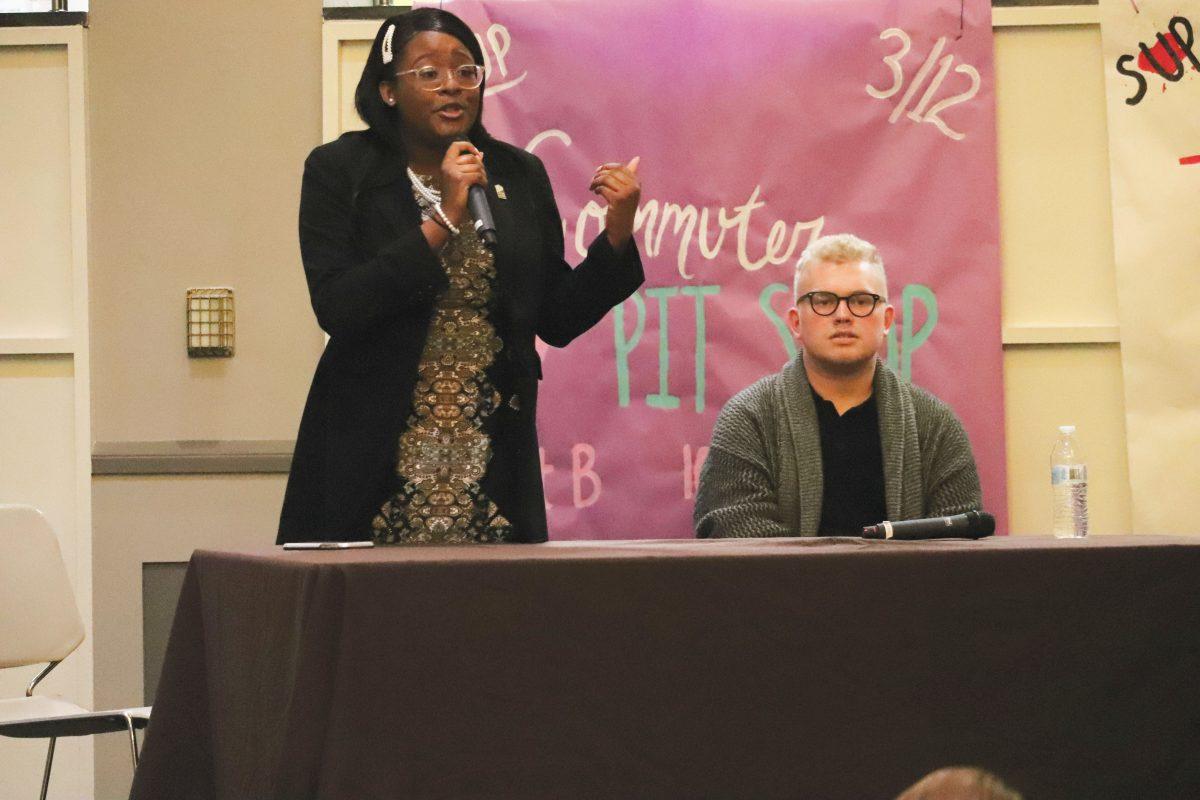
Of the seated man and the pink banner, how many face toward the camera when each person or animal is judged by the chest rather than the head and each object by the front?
2

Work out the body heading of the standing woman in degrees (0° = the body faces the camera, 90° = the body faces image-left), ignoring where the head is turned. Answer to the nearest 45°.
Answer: approximately 315°

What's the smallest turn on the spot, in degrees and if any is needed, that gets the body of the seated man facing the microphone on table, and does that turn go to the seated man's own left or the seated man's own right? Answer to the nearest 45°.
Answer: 0° — they already face it

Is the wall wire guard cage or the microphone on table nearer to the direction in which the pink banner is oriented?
the microphone on table

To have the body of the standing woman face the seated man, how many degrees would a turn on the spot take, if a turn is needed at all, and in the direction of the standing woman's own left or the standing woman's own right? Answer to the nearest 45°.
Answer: approximately 90° to the standing woman's own left

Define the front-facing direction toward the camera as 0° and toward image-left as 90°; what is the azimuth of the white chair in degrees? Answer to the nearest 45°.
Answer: approximately 315°
